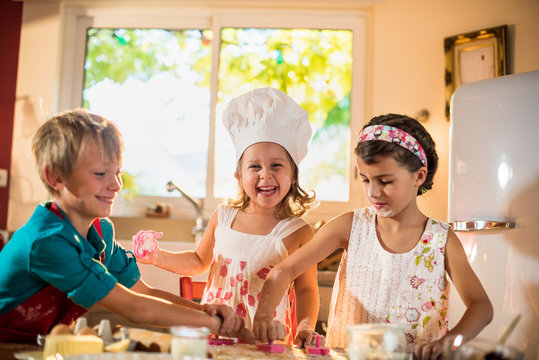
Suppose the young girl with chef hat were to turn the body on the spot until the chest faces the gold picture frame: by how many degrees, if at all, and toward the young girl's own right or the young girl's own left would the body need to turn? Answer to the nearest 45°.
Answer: approximately 135° to the young girl's own left

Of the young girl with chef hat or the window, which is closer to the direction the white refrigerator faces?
the young girl with chef hat

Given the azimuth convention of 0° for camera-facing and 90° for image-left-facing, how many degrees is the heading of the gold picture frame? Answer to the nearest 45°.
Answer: approximately 45°

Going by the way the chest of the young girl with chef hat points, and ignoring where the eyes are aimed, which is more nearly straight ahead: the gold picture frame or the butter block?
the butter block
